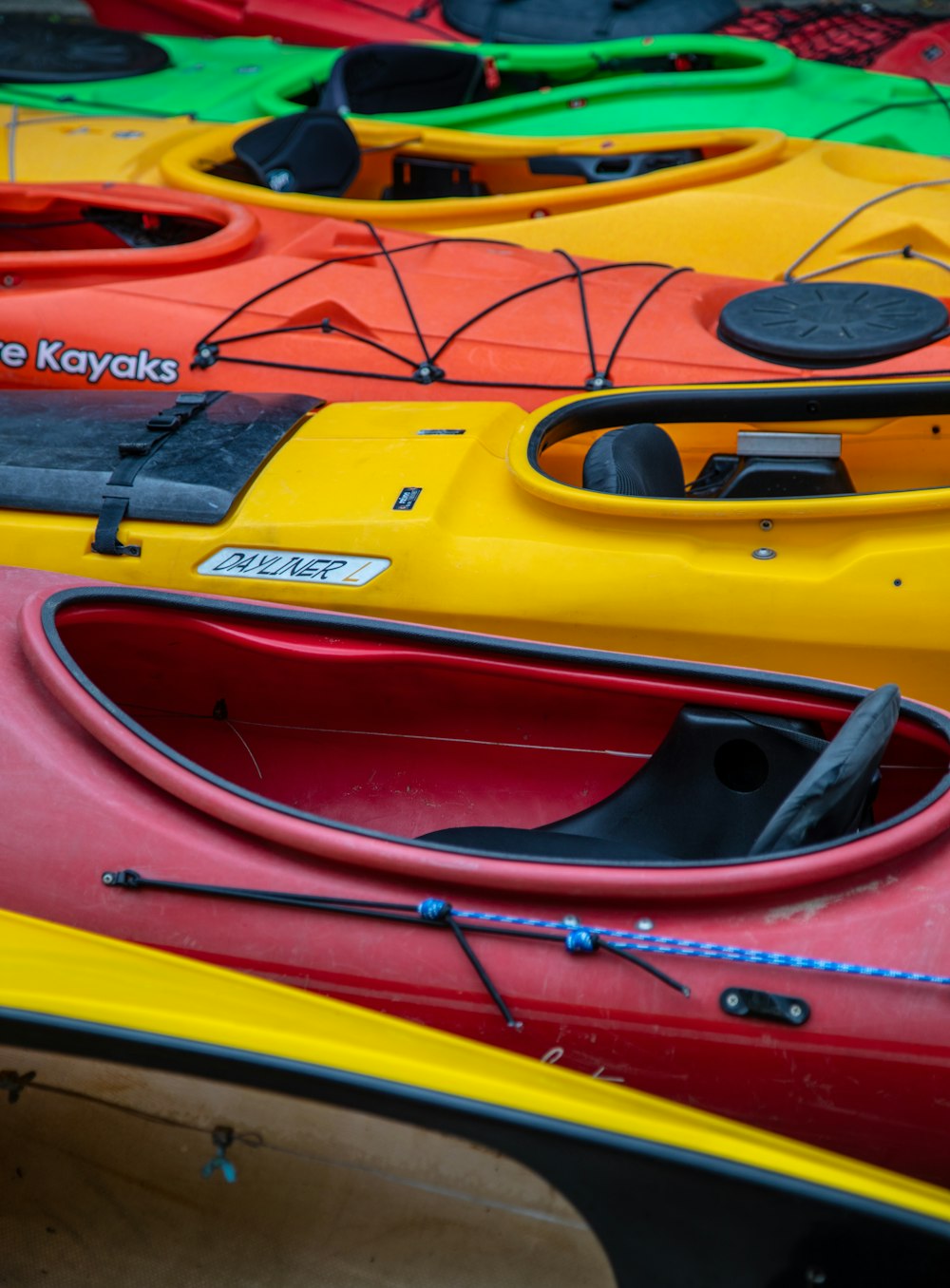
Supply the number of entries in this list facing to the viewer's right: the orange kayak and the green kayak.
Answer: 2

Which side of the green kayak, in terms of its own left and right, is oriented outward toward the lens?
right

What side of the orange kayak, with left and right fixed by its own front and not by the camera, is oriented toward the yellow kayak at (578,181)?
left

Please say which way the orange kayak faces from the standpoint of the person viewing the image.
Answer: facing to the right of the viewer

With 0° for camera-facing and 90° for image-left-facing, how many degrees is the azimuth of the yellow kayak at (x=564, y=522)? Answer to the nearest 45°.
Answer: approximately 270°

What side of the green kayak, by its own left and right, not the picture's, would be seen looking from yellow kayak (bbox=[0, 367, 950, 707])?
right

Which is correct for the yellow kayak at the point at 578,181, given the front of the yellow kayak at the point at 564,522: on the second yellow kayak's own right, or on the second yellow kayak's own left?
on the second yellow kayak's own left

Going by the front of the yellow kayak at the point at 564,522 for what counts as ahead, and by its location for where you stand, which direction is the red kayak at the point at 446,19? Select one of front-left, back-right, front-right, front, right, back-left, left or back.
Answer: left

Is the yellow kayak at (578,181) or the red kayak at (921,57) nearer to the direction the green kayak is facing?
the red kayak

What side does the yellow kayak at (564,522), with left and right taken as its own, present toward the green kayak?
left
